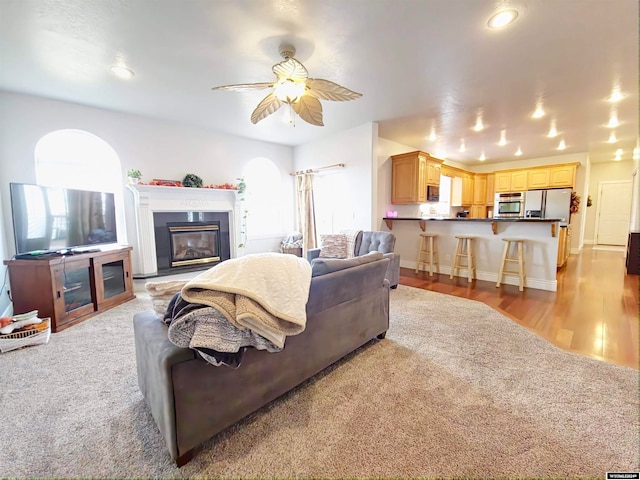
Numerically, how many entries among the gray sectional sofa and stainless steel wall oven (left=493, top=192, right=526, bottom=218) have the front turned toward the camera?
1

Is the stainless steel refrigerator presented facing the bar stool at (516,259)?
yes

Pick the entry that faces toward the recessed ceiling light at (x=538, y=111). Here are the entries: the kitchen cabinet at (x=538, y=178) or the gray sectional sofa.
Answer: the kitchen cabinet

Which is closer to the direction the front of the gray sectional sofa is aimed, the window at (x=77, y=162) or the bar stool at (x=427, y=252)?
the window

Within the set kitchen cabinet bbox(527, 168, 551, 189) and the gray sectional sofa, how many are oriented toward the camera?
1

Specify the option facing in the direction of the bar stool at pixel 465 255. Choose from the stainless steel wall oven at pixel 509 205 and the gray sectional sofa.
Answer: the stainless steel wall oven

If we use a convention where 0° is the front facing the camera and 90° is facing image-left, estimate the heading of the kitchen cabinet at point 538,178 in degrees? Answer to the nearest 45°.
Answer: approximately 0°

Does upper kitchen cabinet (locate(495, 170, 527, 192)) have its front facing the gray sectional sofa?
yes
